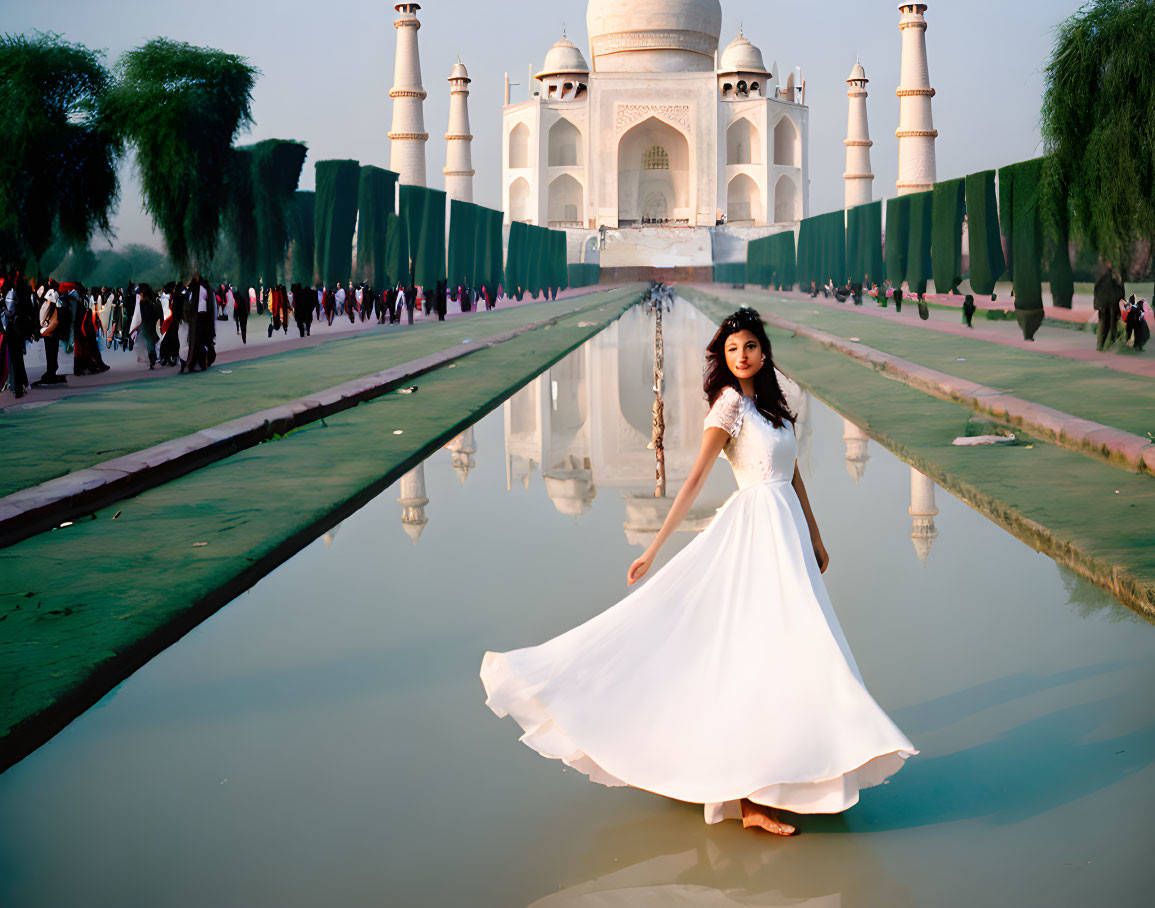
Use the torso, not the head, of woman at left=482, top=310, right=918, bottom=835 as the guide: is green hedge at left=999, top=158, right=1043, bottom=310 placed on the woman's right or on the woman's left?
on the woman's left

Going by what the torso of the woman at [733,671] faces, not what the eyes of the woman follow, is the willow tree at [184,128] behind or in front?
behind

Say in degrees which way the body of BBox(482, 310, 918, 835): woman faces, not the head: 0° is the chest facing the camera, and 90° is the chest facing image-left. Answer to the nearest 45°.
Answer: approximately 315°

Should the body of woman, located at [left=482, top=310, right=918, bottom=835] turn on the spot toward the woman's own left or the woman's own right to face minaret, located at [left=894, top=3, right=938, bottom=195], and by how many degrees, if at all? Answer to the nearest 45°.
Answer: approximately 135° to the woman's own left

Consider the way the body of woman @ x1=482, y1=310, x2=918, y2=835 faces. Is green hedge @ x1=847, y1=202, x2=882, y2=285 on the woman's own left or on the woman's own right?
on the woman's own left

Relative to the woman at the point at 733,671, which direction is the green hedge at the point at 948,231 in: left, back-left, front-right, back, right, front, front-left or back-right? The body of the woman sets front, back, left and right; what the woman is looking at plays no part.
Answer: back-left

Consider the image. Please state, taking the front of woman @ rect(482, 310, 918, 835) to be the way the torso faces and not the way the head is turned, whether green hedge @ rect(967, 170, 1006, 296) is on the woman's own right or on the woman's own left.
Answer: on the woman's own left

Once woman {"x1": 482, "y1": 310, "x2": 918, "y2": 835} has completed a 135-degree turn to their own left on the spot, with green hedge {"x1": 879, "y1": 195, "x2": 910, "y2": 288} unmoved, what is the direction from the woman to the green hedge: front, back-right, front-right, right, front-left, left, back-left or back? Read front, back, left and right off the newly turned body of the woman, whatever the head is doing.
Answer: front
